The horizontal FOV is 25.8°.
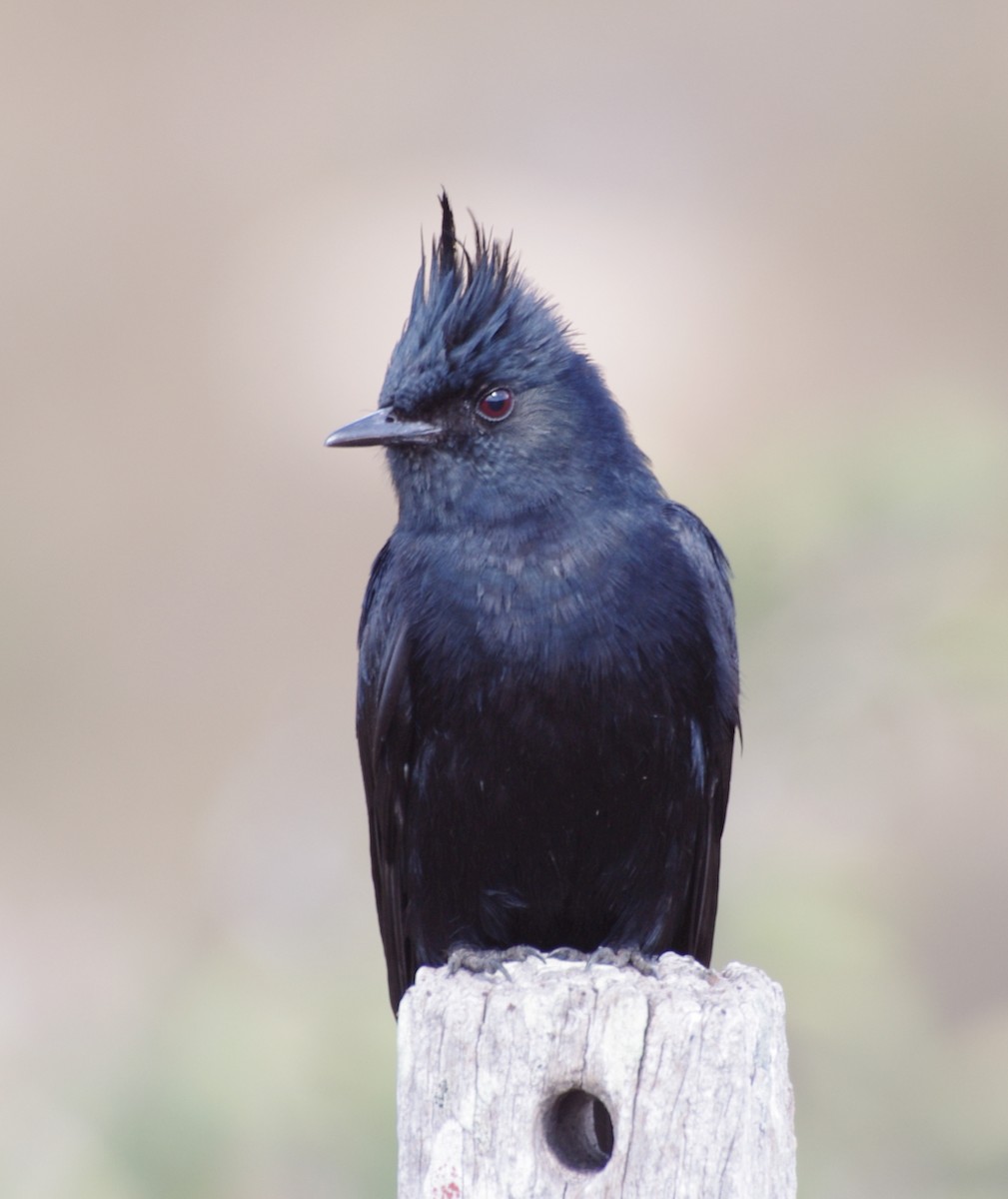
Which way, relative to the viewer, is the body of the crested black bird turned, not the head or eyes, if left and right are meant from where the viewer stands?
facing the viewer
